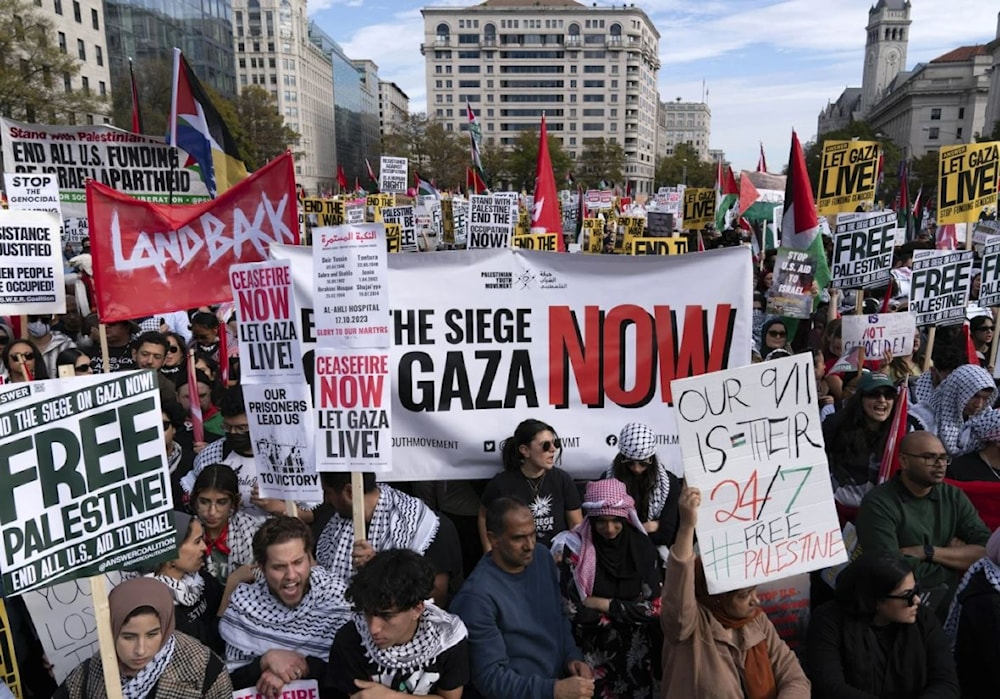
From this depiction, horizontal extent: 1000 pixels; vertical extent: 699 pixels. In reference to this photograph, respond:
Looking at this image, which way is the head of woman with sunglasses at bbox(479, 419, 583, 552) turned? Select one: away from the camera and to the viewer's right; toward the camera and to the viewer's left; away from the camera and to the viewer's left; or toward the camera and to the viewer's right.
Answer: toward the camera and to the viewer's right

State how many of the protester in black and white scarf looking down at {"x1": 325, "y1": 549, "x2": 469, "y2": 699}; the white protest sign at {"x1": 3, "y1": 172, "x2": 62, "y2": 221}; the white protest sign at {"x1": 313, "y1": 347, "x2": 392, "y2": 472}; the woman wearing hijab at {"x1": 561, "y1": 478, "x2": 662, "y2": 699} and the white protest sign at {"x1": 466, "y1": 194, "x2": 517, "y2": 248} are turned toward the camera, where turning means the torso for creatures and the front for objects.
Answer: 5

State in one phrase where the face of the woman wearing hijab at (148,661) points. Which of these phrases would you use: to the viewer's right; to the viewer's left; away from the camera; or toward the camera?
toward the camera

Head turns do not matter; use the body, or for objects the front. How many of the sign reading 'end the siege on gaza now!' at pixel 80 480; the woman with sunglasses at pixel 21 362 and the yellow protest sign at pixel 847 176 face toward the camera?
3

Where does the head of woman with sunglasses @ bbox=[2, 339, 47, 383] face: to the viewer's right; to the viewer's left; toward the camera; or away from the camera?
toward the camera

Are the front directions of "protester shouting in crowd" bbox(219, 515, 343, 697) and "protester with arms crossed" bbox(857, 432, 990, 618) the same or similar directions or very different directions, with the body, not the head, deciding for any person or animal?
same or similar directions

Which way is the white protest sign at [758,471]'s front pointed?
toward the camera

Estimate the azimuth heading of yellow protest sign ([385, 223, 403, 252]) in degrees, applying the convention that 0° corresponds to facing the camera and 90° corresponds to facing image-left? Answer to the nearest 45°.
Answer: approximately 0°

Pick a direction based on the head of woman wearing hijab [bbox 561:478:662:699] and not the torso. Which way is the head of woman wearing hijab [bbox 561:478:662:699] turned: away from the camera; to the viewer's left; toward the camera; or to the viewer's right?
toward the camera

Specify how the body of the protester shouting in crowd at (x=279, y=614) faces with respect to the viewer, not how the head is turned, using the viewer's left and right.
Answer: facing the viewer

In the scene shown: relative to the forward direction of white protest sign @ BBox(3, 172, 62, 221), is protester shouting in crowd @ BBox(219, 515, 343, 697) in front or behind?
in front

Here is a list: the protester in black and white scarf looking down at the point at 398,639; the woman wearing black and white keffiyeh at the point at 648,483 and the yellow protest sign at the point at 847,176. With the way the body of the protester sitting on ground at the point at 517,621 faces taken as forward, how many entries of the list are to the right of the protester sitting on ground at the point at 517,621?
1

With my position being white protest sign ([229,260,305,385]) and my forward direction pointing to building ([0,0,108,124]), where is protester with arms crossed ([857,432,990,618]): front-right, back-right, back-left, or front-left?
back-right

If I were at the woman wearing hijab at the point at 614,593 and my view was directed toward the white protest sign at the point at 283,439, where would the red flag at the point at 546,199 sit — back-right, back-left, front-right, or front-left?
front-right

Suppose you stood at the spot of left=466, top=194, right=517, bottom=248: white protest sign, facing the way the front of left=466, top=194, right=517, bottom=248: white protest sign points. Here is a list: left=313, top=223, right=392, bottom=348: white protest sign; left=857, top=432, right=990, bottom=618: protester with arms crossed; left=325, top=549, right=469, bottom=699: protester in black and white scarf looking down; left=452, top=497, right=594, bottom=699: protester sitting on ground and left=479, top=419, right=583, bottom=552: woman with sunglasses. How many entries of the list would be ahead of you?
5

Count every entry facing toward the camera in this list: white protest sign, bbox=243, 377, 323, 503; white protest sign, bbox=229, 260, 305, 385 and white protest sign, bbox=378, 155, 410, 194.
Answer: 3

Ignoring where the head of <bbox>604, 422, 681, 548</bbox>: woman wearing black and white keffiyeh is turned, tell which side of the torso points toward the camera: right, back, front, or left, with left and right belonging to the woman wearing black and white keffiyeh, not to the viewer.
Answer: front

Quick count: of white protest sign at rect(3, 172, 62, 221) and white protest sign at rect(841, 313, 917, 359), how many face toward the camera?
2

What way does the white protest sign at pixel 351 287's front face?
toward the camera
